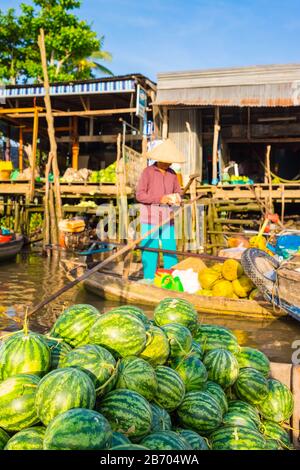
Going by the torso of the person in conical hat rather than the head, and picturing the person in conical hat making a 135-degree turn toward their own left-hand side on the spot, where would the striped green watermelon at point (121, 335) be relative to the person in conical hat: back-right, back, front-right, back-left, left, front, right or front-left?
back

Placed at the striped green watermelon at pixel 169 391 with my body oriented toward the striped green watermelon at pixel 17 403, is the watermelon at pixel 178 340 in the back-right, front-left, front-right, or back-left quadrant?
back-right

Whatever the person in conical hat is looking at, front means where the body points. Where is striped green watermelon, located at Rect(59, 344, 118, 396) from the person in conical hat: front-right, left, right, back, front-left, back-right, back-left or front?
front-right

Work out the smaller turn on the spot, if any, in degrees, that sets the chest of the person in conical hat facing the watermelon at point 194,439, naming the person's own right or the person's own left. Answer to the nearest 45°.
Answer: approximately 45° to the person's own right

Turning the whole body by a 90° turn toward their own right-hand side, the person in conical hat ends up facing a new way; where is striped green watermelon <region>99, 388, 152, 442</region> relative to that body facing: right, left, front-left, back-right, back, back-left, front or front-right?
front-left

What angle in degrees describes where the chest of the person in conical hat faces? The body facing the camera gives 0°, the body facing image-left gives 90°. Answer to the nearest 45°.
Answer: approximately 315°

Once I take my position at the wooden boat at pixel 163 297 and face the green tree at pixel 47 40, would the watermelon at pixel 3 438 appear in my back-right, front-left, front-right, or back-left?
back-left
